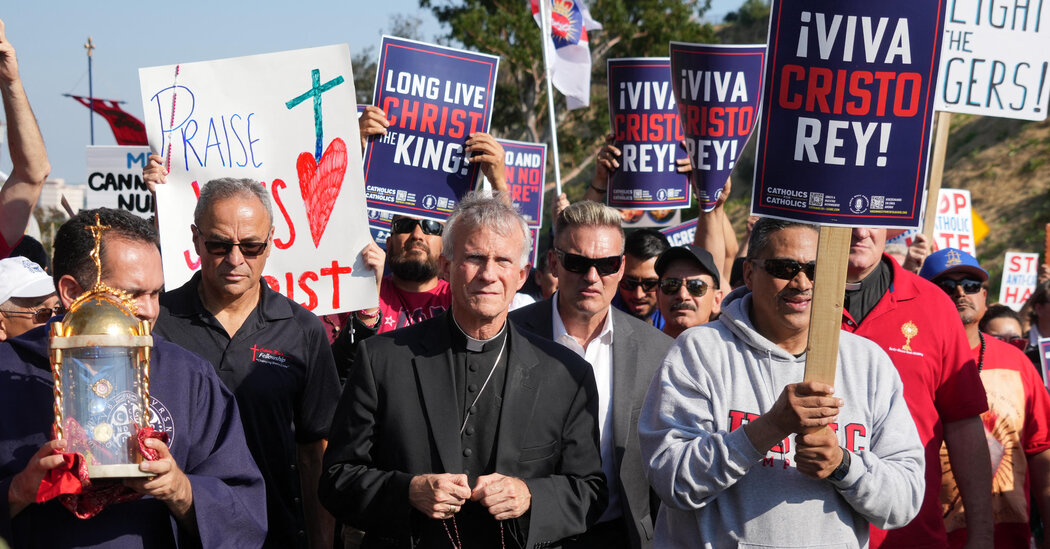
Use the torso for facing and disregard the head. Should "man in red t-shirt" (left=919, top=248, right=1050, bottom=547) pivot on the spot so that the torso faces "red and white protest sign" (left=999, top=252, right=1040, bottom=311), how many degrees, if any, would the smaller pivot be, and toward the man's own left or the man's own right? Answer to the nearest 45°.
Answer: approximately 180°

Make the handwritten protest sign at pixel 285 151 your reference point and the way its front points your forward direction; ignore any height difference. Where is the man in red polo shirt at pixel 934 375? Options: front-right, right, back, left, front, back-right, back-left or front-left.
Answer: front-left

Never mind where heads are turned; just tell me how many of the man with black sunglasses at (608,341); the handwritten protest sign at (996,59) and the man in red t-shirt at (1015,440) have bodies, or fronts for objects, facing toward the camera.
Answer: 3

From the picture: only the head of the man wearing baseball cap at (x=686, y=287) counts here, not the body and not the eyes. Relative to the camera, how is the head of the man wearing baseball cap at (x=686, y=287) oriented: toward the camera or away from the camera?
toward the camera

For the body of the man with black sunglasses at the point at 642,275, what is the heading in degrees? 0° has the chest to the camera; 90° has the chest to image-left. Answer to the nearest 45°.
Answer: approximately 0°

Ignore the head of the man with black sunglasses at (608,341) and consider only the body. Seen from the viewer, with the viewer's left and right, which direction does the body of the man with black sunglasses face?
facing the viewer

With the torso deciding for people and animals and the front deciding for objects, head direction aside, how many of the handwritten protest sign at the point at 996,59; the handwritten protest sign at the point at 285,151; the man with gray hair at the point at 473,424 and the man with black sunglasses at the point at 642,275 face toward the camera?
4

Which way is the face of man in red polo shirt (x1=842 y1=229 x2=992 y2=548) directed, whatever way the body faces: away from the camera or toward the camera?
toward the camera

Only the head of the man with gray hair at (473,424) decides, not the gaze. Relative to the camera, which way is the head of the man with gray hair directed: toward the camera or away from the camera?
toward the camera

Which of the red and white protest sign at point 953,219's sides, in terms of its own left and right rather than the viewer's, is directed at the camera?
front
